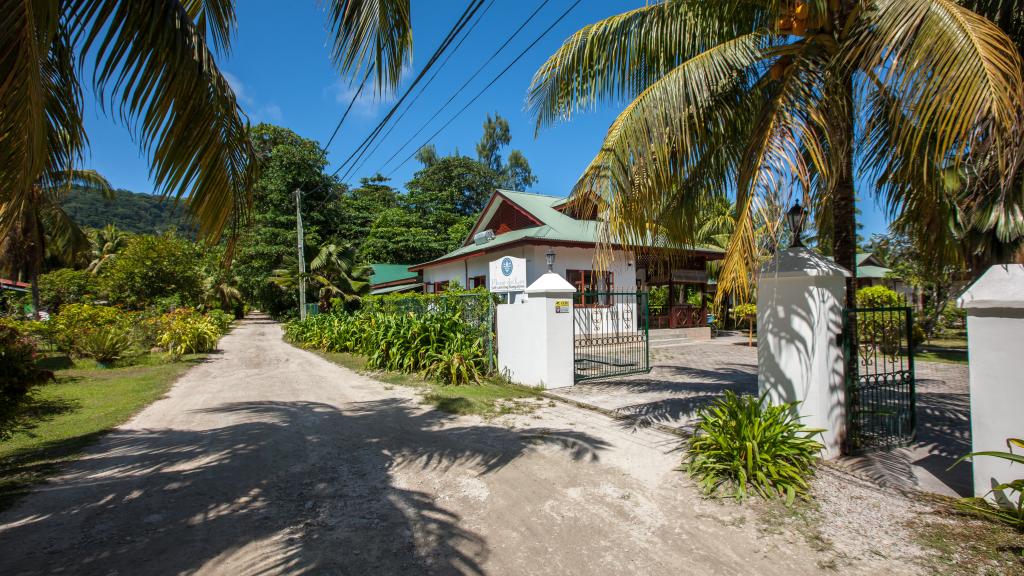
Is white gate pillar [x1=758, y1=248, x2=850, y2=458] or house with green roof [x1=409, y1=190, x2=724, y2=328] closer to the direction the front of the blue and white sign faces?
the white gate pillar

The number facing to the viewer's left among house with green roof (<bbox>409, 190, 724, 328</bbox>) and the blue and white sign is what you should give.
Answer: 0

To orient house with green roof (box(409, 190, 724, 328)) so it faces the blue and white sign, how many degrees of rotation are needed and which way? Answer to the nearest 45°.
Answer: approximately 45° to its right

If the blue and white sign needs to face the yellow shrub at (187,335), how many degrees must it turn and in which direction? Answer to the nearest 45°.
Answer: approximately 90° to its right

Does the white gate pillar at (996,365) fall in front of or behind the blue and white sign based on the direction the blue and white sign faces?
in front

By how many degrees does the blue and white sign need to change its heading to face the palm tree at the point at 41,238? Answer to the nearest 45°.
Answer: approximately 90° to its right

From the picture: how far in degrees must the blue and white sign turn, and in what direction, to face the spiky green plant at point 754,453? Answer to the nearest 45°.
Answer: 0° — it already faces it

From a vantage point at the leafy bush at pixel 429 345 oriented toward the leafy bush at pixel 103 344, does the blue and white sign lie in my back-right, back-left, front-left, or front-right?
back-right

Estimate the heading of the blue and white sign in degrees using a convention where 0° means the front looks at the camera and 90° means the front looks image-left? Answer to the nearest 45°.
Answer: approximately 0°

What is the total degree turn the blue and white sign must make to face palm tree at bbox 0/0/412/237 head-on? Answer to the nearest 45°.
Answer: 0° — it already faces it

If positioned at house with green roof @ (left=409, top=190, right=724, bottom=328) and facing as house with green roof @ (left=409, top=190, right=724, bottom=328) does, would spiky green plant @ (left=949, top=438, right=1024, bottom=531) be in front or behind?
in front

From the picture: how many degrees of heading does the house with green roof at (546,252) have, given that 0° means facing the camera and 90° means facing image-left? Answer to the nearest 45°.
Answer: approximately 315°

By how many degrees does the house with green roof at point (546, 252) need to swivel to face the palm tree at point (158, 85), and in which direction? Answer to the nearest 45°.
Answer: approximately 45° to its right
